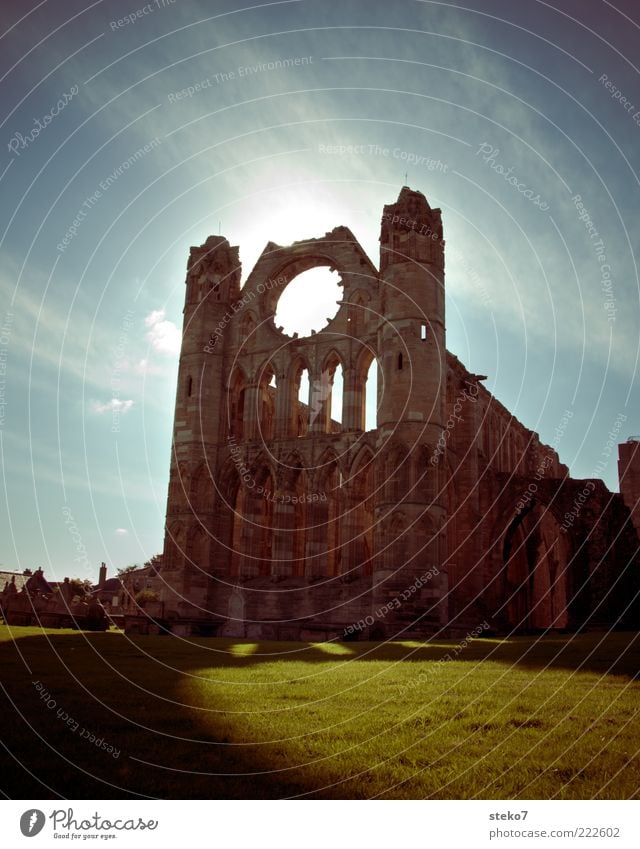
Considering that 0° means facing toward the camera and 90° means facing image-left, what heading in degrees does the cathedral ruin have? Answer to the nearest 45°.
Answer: approximately 45°
